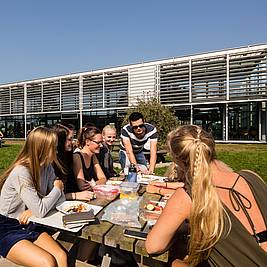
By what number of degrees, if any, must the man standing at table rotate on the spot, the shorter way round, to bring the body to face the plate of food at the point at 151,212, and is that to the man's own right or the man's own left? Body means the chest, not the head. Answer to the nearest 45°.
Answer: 0° — they already face it

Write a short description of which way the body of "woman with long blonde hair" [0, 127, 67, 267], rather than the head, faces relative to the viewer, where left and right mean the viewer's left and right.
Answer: facing to the right of the viewer

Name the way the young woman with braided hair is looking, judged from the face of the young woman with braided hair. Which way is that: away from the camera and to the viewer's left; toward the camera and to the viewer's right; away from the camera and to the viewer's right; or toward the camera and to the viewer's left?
away from the camera and to the viewer's left

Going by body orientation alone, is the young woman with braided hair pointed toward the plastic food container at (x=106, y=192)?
yes

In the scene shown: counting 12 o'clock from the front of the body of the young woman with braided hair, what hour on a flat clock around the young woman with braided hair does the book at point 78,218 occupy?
The book is roughly at 11 o'clock from the young woman with braided hair.

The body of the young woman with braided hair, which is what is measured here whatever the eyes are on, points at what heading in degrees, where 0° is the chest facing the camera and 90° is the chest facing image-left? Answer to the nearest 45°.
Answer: approximately 135°

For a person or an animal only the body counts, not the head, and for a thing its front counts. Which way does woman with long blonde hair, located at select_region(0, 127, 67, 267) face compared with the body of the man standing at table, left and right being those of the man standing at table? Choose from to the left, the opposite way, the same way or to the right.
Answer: to the left

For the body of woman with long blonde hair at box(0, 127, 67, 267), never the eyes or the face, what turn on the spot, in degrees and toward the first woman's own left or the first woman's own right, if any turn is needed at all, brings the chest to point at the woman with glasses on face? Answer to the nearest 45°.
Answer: approximately 45° to the first woman's own left

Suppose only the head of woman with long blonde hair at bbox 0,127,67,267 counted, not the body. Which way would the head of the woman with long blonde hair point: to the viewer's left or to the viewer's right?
to the viewer's right

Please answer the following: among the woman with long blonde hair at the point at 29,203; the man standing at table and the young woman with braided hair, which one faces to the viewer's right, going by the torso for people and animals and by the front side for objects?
the woman with long blonde hair
